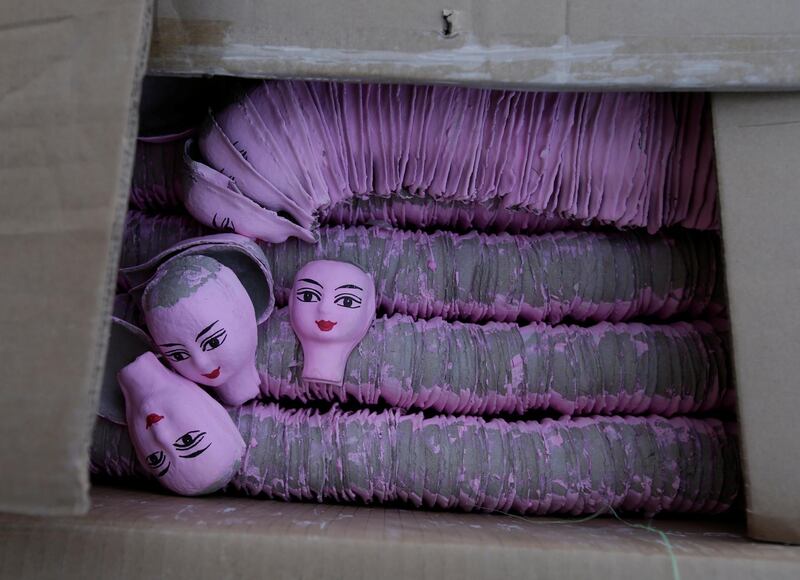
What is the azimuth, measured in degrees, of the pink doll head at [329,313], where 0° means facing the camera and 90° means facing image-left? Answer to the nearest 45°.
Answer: approximately 0°
